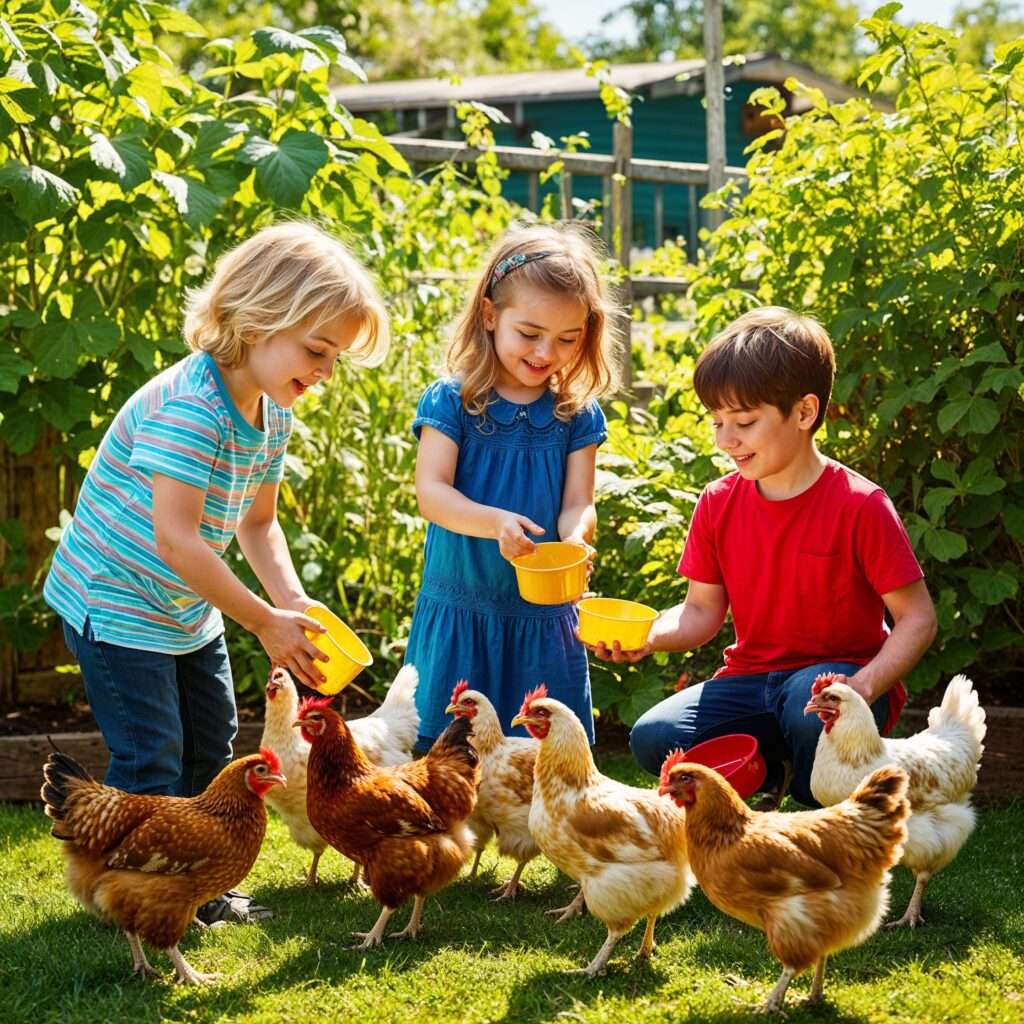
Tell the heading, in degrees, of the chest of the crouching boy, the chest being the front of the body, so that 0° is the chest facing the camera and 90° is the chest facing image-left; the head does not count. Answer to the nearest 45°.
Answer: approximately 45°

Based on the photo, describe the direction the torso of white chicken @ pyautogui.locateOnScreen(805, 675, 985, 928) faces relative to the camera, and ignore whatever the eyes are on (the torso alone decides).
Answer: to the viewer's left

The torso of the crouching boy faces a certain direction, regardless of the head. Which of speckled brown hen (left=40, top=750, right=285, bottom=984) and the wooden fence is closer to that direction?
the speckled brown hen

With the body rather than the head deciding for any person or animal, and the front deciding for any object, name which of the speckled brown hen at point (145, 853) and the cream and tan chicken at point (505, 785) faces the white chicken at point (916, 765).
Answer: the speckled brown hen

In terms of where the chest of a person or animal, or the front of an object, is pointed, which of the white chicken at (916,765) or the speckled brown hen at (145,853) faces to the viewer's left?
the white chicken

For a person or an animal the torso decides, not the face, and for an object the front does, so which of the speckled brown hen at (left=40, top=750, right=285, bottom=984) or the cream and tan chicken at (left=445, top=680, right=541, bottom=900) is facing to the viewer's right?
the speckled brown hen

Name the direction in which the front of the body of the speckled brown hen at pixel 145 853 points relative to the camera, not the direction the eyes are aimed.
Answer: to the viewer's right

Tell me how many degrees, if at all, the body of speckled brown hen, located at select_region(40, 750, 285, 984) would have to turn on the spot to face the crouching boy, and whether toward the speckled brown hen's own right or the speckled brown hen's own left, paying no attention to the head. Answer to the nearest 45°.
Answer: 0° — it already faces them

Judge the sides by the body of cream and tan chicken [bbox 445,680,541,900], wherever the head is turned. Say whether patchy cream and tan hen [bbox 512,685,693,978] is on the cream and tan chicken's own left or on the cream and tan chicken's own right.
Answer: on the cream and tan chicken's own left

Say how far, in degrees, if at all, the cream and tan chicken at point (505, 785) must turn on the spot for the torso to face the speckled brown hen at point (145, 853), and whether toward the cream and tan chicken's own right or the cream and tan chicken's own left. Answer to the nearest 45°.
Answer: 0° — it already faces it

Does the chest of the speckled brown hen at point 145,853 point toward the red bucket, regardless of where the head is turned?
yes

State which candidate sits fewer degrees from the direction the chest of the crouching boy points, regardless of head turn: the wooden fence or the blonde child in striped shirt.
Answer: the blonde child in striped shirt

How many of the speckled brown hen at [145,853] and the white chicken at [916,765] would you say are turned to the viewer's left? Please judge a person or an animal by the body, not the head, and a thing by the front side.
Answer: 1
